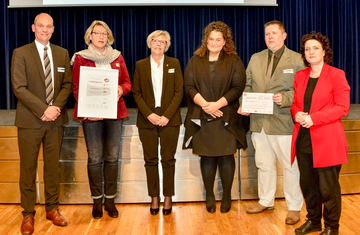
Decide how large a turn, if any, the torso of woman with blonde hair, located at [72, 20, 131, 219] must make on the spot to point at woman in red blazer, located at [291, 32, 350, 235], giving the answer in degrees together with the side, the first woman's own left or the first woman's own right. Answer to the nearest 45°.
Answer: approximately 45° to the first woman's own left

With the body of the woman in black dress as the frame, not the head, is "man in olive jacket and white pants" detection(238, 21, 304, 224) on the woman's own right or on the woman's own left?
on the woman's own left

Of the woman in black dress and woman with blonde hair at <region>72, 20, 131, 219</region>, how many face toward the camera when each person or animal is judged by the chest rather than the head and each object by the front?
2

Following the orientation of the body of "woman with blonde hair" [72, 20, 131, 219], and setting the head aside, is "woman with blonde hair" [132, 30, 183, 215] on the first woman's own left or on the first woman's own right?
on the first woman's own left

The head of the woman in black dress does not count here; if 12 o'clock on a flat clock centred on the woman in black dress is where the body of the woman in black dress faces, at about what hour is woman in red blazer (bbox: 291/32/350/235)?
The woman in red blazer is roughly at 10 o'clock from the woman in black dress.

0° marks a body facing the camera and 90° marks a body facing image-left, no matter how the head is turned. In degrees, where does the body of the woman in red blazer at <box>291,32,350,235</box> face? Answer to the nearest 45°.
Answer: approximately 45°

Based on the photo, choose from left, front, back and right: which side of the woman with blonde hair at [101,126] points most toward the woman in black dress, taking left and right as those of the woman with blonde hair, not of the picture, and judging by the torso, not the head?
left
